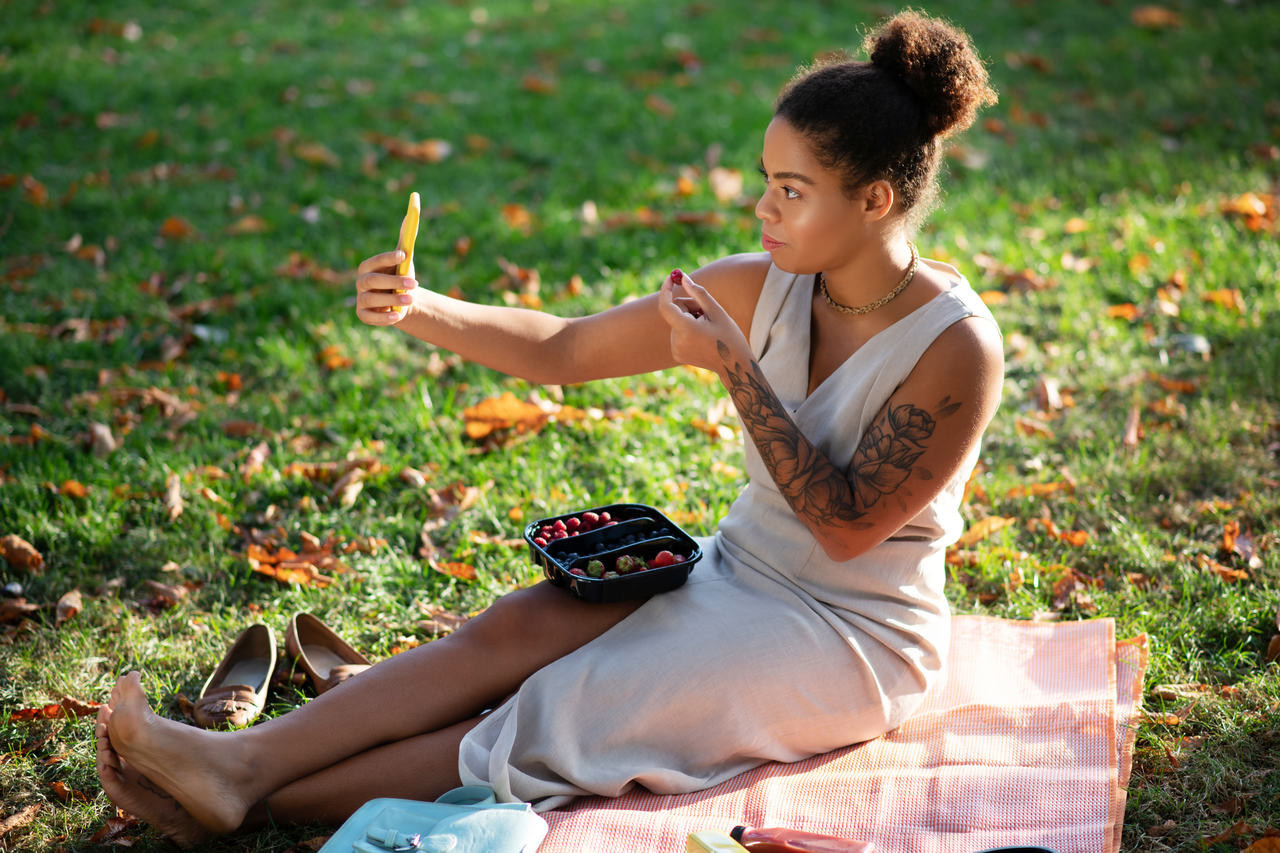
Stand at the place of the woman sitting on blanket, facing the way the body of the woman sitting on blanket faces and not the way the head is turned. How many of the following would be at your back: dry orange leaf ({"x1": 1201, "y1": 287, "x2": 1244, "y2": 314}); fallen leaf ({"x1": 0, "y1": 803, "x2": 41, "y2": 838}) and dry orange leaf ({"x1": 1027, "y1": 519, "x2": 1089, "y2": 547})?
2

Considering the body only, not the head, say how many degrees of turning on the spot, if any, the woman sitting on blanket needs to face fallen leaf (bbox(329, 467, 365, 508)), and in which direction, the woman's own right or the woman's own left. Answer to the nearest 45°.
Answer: approximately 90° to the woman's own right

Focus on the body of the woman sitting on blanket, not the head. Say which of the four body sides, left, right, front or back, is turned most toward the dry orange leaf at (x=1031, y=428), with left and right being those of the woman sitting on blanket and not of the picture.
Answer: back

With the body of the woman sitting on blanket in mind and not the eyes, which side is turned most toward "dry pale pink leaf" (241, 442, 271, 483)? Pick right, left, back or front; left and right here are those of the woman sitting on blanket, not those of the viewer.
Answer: right

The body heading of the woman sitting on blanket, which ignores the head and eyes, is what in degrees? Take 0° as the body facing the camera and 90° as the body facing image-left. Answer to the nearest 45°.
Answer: approximately 45°

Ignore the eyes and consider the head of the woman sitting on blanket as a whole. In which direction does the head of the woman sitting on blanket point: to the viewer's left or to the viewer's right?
to the viewer's left

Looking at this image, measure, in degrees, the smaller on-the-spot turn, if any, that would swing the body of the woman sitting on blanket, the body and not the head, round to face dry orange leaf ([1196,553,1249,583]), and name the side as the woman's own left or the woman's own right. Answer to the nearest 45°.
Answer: approximately 180°

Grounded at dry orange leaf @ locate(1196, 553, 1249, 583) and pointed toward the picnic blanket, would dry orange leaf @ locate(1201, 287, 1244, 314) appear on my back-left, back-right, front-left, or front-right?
back-right
